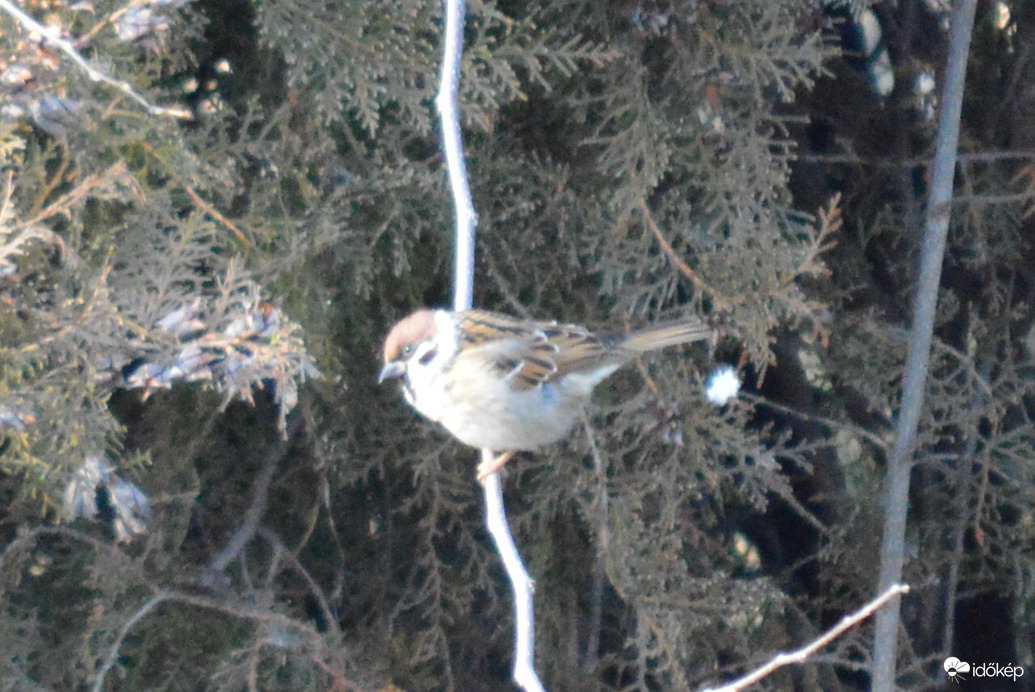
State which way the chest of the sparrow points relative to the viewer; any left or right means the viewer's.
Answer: facing to the left of the viewer

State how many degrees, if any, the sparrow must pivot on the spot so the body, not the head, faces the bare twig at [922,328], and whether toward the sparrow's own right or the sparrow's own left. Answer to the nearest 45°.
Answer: approximately 180°
